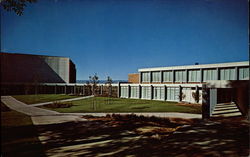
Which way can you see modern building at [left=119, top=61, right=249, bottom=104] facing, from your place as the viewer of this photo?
facing the viewer and to the left of the viewer

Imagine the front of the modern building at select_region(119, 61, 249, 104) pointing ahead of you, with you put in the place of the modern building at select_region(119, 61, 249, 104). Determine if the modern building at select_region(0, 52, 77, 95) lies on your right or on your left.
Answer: on your right
